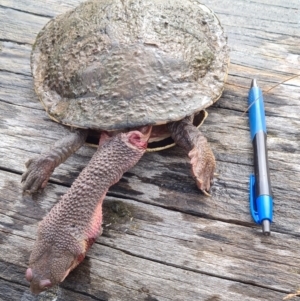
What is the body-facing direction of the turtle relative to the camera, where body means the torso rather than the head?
toward the camera
